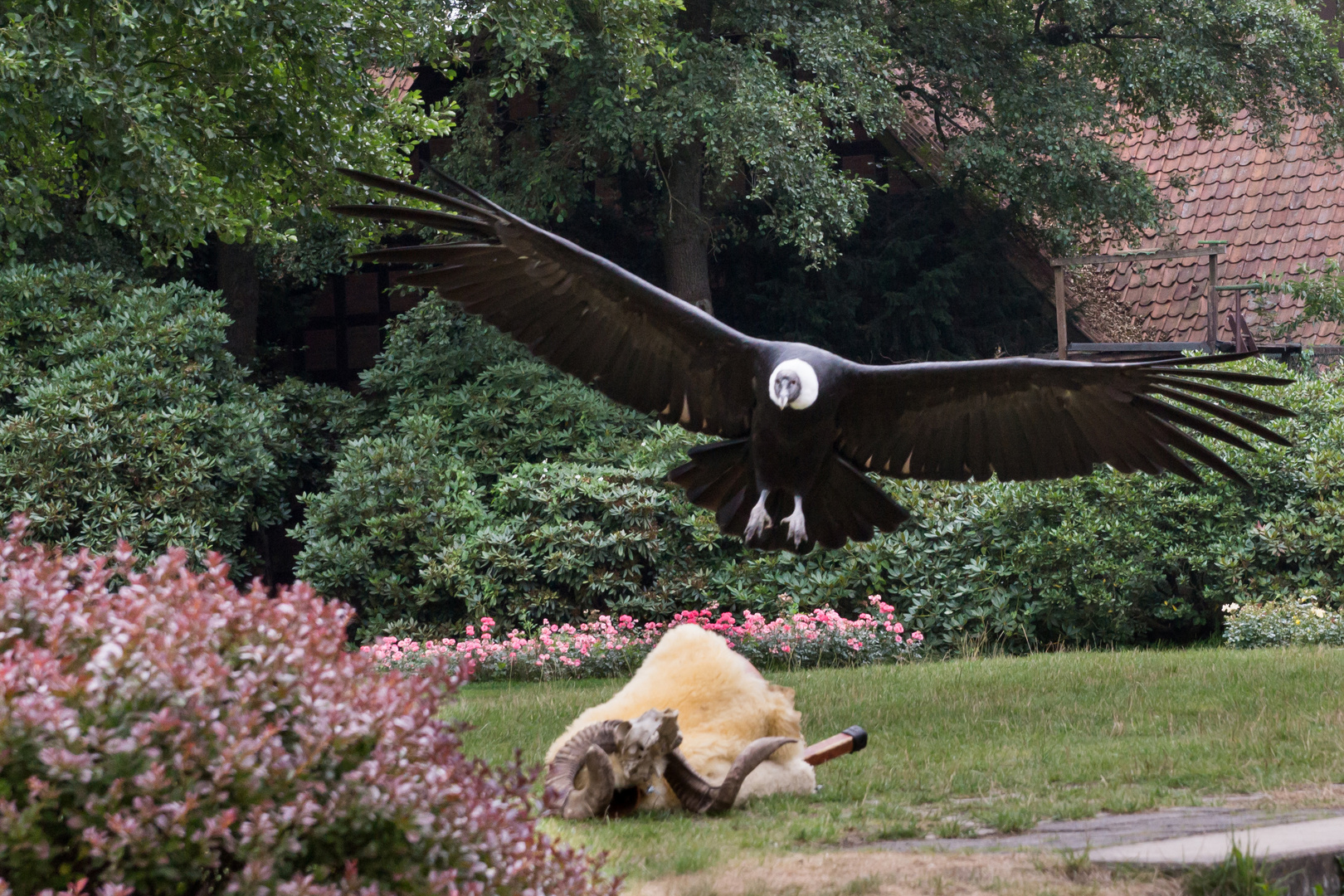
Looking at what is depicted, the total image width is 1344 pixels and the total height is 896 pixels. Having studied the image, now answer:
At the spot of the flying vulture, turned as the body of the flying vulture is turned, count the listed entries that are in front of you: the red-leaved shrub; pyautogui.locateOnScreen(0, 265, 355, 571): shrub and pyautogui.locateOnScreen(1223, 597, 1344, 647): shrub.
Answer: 1

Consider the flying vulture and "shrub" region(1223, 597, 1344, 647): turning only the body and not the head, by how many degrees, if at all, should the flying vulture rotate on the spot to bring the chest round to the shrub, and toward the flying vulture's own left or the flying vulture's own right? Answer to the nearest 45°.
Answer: approximately 135° to the flying vulture's own left

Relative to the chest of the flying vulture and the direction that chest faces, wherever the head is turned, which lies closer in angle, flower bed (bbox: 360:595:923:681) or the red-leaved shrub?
the red-leaved shrub

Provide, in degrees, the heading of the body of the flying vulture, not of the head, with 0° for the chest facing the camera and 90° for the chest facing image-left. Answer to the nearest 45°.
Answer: approximately 0°

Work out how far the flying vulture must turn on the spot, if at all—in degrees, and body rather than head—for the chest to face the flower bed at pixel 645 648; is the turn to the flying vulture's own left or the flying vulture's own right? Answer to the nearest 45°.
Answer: approximately 180°

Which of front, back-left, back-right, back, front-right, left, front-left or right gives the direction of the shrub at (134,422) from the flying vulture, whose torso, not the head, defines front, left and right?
back-right

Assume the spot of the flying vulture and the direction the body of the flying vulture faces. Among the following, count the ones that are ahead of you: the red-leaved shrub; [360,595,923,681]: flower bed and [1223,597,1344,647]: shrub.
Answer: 1

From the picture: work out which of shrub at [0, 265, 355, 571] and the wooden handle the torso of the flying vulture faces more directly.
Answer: the wooden handle
